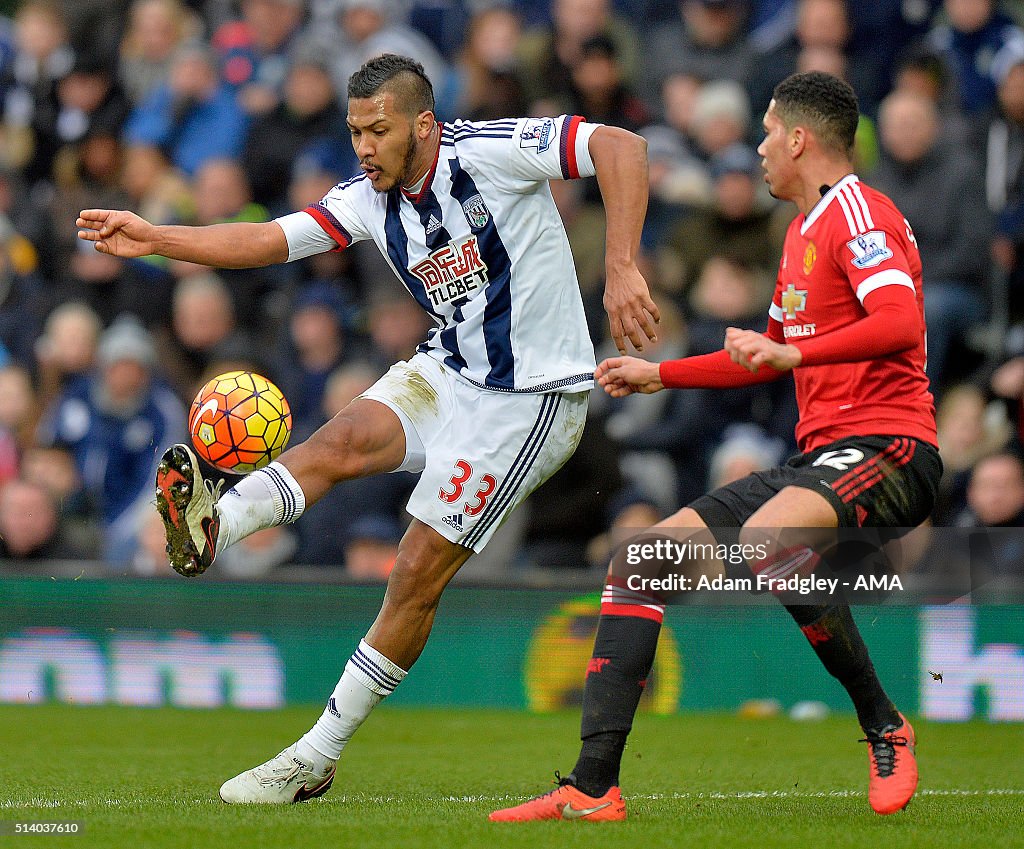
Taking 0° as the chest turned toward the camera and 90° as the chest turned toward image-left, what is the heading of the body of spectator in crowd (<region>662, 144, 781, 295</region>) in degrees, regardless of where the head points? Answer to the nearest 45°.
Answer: approximately 0°

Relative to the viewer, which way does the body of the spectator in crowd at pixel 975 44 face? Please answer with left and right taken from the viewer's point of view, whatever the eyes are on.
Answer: facing the viewer

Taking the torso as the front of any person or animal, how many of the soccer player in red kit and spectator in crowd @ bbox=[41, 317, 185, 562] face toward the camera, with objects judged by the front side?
1

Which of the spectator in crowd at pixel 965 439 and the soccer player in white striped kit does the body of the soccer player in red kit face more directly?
the soccer player in white striped kit

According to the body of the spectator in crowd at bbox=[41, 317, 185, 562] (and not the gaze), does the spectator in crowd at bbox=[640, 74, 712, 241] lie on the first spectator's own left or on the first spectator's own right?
on the first spectator's own left

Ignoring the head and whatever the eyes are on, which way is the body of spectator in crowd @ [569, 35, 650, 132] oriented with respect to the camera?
toward the camera

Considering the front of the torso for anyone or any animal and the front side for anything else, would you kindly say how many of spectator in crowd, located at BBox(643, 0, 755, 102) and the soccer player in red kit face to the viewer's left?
1

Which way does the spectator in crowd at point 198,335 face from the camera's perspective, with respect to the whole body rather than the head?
toward the camera

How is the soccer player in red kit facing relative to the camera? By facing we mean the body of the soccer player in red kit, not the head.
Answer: to the viewer's left
